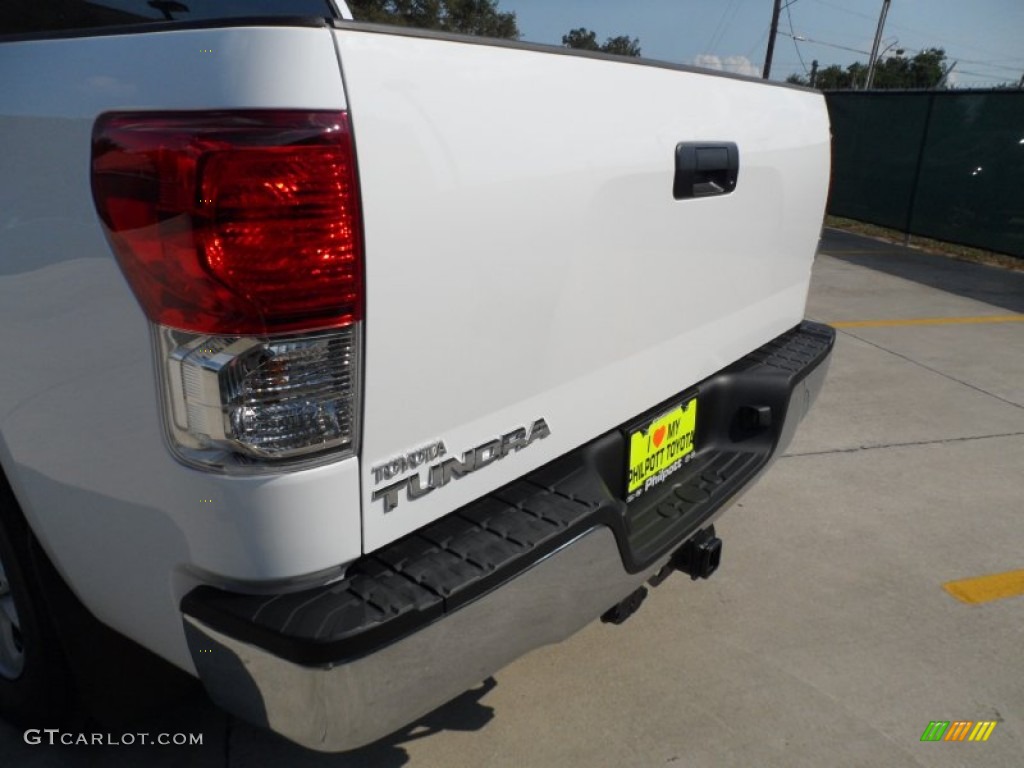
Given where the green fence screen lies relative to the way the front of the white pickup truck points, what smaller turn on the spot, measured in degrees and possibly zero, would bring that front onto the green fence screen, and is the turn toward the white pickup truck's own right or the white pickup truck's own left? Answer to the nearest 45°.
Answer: approximately 90° to the white pickup truck's own right

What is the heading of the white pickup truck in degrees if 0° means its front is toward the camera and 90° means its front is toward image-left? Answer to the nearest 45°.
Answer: approximately 135°

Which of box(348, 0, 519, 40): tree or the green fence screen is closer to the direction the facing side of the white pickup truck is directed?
the tree

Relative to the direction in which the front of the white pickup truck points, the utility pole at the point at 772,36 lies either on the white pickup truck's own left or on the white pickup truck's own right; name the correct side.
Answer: on the white pickup truck's own right

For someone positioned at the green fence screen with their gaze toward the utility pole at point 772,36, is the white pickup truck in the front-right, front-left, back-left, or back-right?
back-left

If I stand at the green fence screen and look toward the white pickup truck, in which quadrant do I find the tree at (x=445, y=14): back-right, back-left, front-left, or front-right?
back-right

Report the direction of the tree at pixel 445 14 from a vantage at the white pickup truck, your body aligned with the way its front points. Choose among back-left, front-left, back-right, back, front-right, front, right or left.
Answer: front-right
